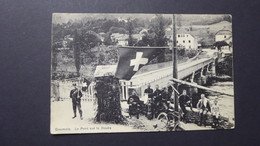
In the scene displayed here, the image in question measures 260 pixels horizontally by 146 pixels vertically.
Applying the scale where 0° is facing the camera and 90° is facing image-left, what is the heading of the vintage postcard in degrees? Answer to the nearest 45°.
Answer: approximately 0°
